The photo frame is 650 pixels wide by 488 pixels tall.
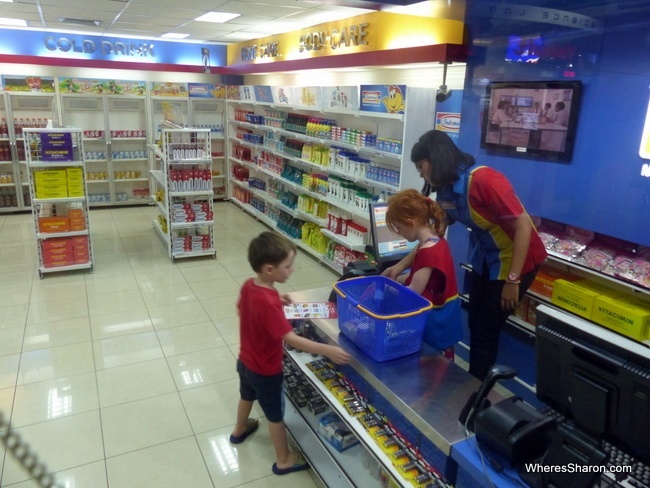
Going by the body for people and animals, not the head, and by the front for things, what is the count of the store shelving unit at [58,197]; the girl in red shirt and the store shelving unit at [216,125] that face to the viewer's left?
1

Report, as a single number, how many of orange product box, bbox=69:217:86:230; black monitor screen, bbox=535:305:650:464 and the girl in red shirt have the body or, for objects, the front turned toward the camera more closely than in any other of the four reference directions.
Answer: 1

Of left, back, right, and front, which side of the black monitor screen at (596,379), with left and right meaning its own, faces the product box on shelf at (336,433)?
left

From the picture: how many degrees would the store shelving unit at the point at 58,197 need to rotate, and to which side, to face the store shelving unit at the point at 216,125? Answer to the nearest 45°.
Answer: approximately 135° to its left

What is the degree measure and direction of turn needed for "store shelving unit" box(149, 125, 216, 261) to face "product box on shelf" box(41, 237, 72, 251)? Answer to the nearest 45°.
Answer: approximately 90° to its right

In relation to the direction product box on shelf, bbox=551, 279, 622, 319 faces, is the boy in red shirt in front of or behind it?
in front

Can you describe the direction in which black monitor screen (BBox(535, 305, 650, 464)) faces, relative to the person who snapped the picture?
facing away from the viewer and to the right of the viewer

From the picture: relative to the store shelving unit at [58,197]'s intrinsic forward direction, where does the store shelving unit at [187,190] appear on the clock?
the store shelving unit at [187,190] is roughly at 9 o'clock from the store shelving unit at [58,197].

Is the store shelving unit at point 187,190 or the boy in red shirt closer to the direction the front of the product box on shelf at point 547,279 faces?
the boy in red shirt

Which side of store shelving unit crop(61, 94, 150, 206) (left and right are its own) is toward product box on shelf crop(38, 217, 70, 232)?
front

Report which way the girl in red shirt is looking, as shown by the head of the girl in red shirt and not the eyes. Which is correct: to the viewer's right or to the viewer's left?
to the viewer's left
